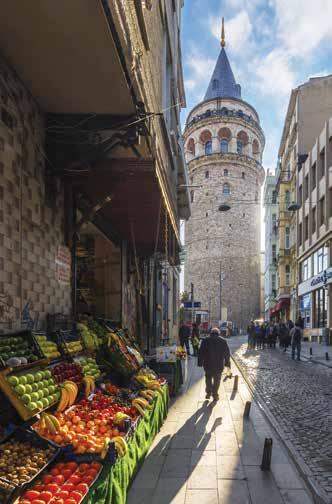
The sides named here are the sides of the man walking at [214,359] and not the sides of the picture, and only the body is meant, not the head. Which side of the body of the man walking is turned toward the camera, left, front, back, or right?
back

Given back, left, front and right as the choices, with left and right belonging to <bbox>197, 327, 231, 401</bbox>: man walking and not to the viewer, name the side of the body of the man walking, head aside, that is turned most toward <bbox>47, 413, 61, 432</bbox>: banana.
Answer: back

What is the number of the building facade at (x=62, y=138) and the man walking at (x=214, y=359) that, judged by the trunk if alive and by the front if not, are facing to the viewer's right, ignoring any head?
1

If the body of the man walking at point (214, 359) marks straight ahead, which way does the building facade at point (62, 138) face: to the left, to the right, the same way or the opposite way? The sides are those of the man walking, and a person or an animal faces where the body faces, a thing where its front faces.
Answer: to the right

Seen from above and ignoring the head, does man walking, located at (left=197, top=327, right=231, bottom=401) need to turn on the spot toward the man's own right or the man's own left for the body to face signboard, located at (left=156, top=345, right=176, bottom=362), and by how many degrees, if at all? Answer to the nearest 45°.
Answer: approximately 90° to the man's own left

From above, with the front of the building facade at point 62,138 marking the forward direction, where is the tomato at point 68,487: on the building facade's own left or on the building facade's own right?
on the building facade's own right

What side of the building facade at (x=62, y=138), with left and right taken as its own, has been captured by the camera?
right

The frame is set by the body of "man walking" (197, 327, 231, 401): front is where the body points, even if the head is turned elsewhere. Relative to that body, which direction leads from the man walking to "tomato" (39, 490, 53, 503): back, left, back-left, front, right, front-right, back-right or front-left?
back

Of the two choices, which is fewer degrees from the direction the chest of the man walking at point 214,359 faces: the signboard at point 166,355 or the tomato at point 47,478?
the signboard

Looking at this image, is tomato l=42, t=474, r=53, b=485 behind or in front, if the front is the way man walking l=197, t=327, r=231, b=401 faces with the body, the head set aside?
behind

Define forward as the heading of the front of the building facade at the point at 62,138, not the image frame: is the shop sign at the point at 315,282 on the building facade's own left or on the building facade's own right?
on the building facade's own left

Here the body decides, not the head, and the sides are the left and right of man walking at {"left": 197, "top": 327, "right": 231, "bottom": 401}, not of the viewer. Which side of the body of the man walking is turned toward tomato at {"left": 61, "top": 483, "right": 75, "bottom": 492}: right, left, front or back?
back
